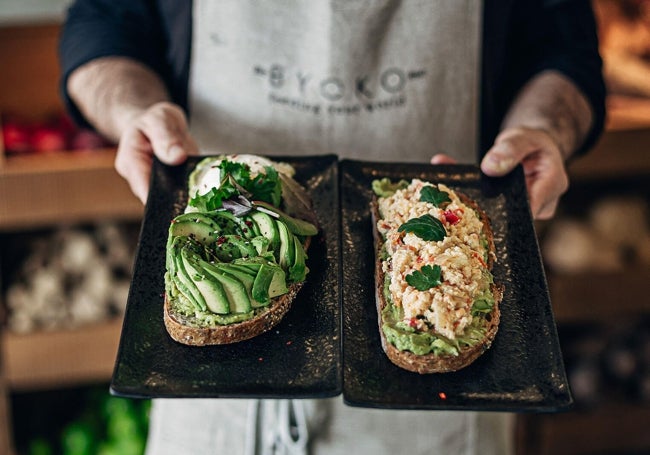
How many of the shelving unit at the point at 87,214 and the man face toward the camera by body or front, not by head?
2

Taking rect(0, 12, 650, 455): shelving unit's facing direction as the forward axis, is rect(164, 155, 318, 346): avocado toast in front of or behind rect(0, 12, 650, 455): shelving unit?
in front

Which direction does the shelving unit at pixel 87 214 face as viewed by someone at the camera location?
facing the viewer
